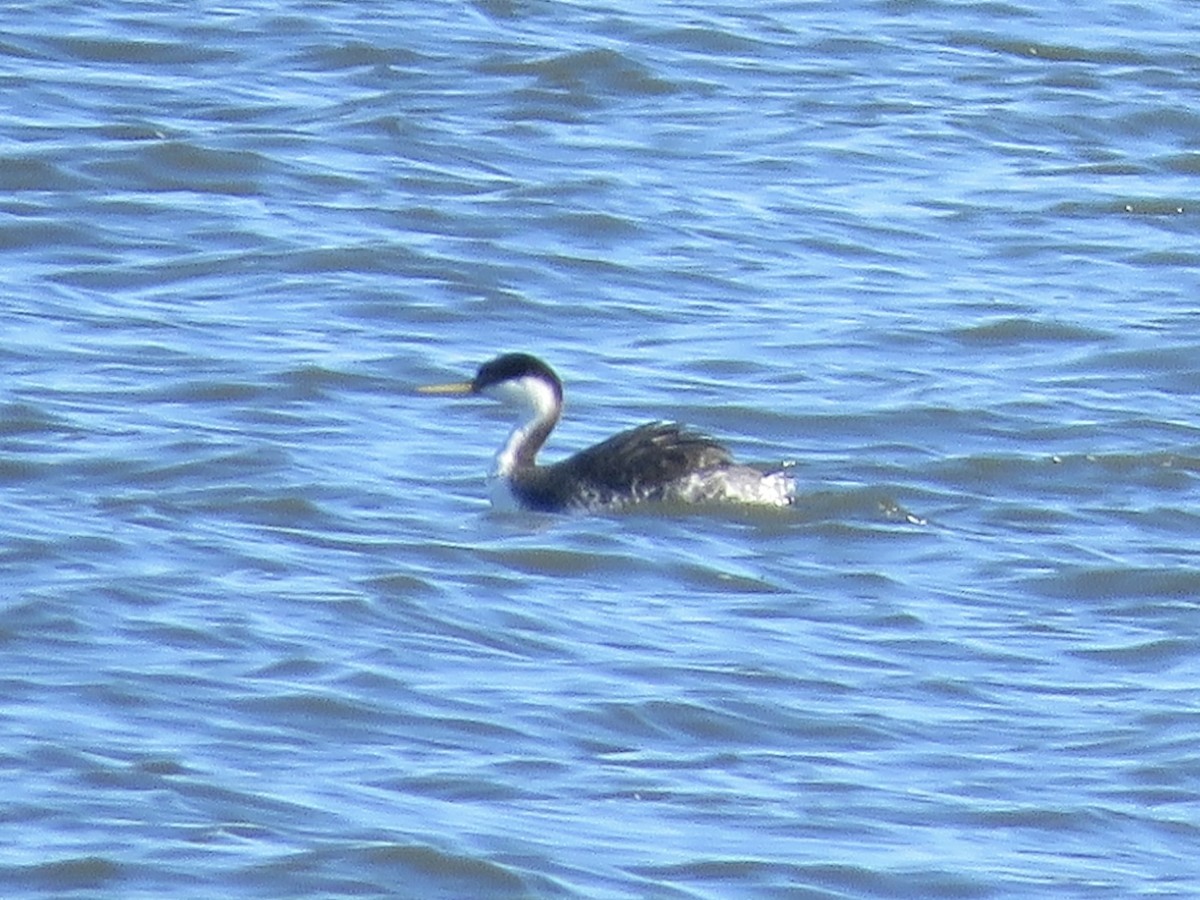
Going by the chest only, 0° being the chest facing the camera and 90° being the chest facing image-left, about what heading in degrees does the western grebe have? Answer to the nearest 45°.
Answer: approximately 90°
